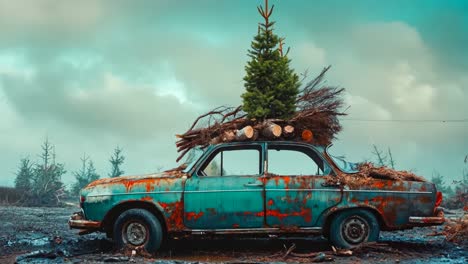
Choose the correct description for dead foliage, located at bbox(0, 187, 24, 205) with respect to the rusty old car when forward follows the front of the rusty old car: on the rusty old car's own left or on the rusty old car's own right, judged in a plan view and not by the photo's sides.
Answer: on the rusty old car's own right

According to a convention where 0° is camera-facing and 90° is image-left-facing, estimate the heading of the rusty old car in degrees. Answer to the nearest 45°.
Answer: approximately 90°
